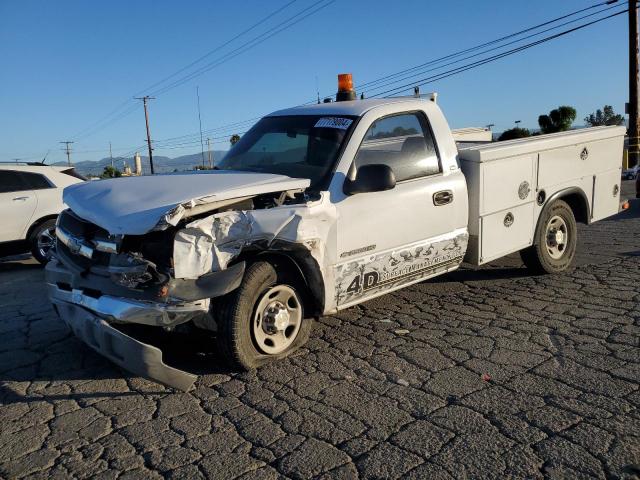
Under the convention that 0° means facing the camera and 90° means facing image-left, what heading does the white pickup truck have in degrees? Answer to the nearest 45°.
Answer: approximately 45°

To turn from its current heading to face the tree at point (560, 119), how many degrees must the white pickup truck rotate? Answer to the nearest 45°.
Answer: approximately 180°

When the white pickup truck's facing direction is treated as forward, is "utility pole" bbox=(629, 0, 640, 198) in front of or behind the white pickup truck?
behind

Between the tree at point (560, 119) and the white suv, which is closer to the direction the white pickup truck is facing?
the white suv

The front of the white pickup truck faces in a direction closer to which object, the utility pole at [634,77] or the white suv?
the white suv

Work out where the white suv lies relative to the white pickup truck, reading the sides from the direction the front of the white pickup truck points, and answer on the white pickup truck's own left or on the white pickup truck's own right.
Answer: on the white pickup truck's own right
